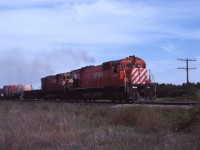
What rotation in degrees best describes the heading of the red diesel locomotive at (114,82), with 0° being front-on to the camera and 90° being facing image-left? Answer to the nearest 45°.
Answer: approximately 315°
